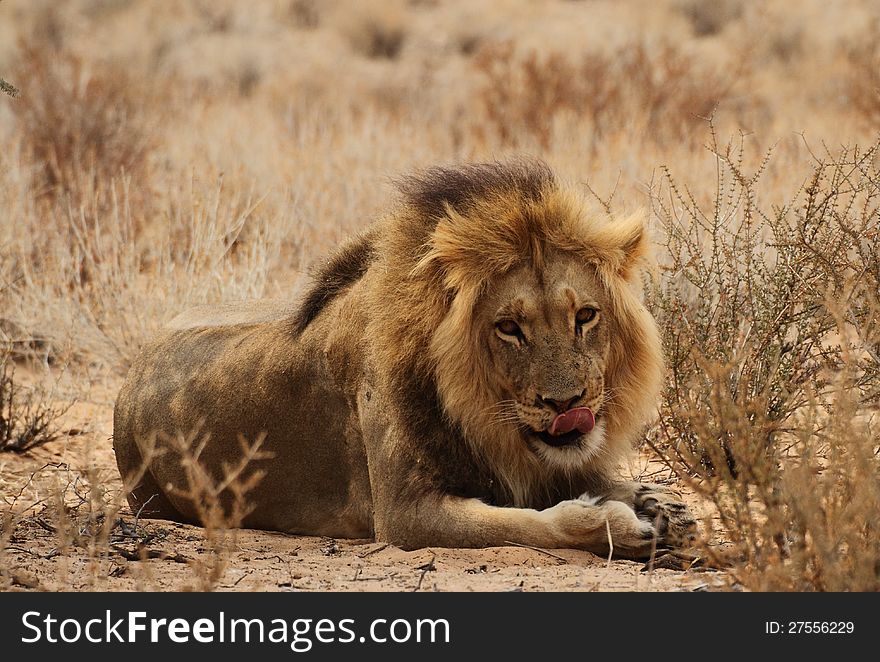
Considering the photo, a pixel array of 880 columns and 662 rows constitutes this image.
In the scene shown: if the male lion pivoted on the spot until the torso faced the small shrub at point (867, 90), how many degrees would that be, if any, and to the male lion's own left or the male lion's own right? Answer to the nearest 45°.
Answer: approximately 90° to the male lion's own left

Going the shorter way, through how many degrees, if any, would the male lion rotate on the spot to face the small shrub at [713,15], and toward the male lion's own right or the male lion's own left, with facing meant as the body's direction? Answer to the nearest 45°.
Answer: approximately 135° to the male lion's own left

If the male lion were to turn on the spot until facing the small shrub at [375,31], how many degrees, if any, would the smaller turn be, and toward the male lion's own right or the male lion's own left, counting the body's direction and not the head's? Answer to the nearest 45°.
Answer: approximately 135° to the male lion's own left

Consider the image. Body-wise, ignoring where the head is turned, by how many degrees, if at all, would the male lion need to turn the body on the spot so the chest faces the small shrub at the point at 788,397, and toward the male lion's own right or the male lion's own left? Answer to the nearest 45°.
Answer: approximately 45° to the male lion's own left

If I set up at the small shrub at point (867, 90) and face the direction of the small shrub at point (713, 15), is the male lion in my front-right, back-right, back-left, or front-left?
back-left

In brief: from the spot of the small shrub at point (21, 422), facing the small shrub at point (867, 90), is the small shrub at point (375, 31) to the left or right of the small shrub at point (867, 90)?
left

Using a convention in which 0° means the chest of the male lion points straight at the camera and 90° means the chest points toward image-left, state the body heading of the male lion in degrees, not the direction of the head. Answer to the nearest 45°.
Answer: approximately 315°

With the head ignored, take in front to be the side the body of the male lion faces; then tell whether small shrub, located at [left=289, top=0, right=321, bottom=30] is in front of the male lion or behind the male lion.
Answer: behind

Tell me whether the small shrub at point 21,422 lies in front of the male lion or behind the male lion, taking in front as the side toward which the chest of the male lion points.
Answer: behind

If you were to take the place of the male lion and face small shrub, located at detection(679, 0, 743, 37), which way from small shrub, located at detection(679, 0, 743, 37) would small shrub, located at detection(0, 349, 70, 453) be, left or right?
left
